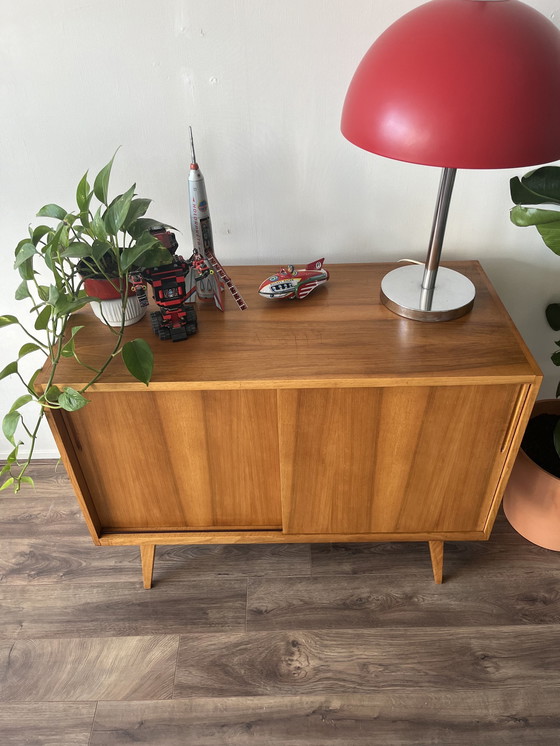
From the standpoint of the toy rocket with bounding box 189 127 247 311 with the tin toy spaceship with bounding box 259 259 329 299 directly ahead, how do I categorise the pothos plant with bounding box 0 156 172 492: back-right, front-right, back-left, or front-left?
back-right

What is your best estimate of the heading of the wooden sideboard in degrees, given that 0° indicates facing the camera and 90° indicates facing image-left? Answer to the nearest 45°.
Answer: approximately 0°

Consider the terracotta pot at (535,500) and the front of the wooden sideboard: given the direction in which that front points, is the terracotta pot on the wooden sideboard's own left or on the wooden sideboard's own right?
on the wooden sideboard's own left

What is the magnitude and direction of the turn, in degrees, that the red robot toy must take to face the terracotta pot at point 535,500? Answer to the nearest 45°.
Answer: approximately 90° to its left
